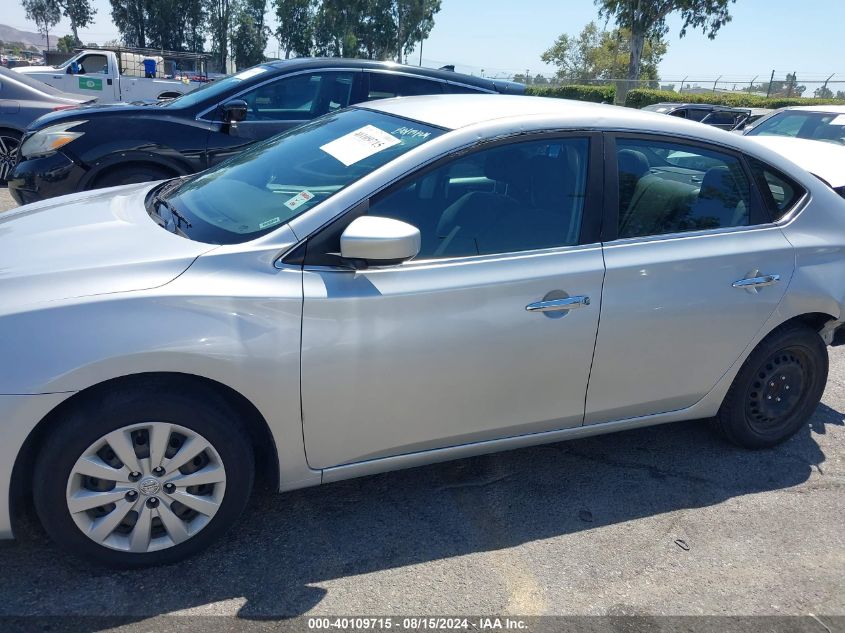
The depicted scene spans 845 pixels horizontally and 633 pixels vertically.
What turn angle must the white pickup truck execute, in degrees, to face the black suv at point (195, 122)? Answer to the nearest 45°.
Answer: approximately 90° to its left

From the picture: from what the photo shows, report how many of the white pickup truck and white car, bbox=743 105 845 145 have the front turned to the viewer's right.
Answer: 0

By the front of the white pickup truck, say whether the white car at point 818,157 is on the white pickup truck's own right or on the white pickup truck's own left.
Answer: on the white pickup truck's own left

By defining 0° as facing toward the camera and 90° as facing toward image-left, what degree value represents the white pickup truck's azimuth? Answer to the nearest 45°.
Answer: approximately 90°

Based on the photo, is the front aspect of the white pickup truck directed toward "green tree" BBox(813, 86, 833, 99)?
no

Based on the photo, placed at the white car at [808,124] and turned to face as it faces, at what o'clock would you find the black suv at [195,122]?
The black suv is roughly at 12 o'clock from the white car.

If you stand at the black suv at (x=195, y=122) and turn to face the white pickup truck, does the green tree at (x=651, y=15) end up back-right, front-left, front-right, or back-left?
front-right

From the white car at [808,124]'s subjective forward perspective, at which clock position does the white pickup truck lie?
The white pickup truck is roughly at 2 o'clock from the white car.

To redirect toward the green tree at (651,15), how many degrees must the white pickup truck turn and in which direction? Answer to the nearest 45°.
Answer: approximately 135° to its right

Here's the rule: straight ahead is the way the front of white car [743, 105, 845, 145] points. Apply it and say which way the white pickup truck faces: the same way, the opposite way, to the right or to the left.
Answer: the same way

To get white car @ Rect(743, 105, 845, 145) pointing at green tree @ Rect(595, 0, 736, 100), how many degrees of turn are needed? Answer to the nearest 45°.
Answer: approximately 135° to its right

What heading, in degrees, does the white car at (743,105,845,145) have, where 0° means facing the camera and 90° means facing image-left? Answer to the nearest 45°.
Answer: approximately 45°

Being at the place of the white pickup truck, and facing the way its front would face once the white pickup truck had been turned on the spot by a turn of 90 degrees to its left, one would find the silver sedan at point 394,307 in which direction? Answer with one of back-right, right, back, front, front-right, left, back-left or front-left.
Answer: front
